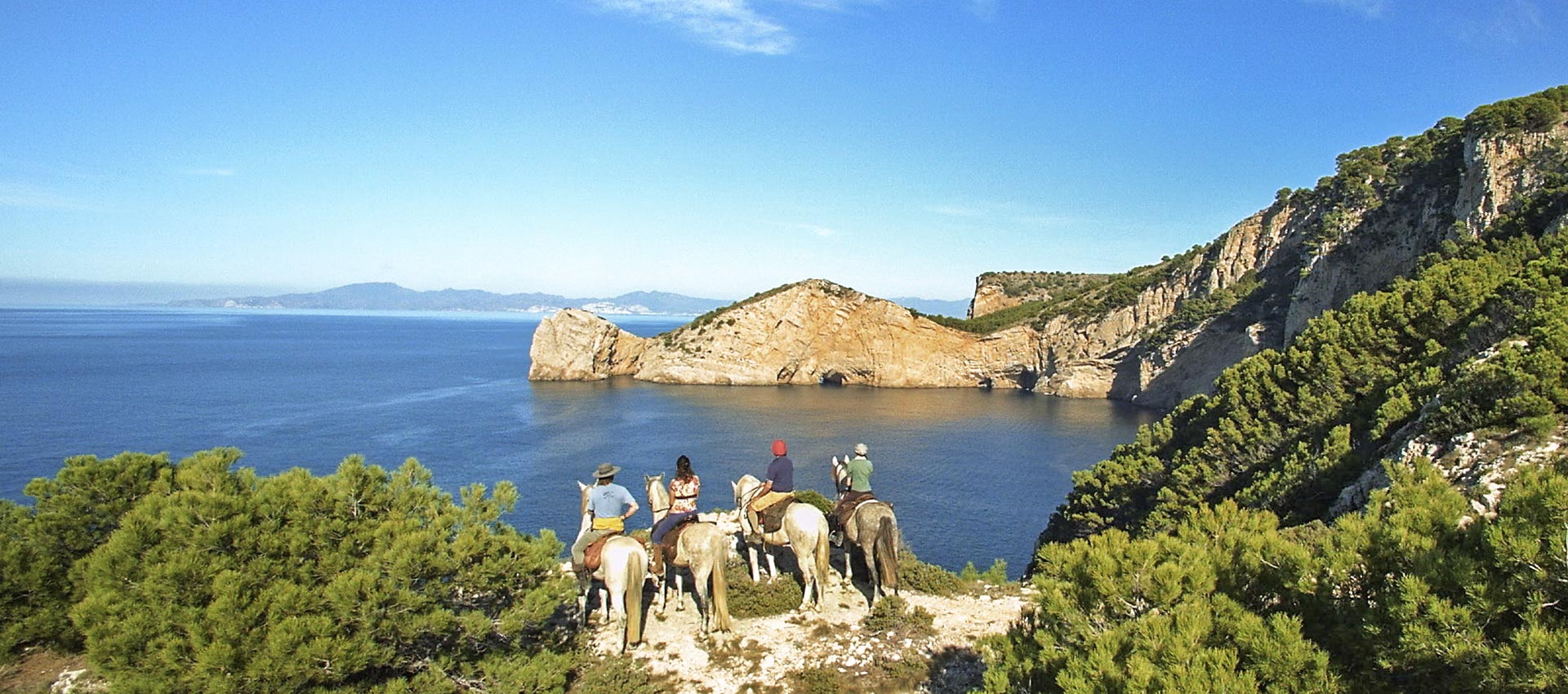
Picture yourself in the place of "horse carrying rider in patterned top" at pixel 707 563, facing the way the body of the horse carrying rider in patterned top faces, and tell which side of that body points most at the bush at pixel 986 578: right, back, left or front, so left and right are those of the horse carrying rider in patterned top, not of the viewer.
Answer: right

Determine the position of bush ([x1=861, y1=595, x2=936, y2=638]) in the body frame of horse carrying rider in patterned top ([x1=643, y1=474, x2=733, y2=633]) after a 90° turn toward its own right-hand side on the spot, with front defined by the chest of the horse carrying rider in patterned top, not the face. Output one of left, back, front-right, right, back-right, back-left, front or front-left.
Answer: front-right

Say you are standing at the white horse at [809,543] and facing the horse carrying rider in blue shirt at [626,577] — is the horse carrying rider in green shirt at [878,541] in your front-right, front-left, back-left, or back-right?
back-left

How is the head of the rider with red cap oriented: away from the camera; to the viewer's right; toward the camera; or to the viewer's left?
away from the camera

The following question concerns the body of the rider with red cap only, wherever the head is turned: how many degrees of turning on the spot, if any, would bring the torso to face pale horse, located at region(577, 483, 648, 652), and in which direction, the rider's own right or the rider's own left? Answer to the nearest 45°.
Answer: approximately 90° to the rider's own left

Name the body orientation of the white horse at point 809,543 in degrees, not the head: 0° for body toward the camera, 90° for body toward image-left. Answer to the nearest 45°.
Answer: approximately 135°

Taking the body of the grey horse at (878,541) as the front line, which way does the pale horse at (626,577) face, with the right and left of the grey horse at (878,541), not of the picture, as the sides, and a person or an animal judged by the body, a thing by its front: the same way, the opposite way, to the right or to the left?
the same way

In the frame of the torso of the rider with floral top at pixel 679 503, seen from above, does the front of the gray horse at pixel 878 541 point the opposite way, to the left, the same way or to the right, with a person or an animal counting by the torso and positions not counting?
the same way

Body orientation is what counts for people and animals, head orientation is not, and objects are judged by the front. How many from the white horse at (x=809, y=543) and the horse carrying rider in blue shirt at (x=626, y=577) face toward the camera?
0

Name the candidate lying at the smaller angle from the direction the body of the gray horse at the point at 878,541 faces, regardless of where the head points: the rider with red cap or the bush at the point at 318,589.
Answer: the rider with red cap

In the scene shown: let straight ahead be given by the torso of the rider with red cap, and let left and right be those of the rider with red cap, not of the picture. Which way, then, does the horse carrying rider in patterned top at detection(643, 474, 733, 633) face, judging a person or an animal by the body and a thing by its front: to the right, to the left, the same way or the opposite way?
the same way

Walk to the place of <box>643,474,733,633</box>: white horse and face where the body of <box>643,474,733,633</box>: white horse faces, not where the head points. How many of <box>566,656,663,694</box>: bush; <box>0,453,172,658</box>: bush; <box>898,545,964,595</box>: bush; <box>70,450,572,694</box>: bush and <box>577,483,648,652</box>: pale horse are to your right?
1

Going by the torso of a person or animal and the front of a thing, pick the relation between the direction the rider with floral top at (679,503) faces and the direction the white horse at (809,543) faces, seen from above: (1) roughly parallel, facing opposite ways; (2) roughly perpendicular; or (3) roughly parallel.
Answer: roughly parallel

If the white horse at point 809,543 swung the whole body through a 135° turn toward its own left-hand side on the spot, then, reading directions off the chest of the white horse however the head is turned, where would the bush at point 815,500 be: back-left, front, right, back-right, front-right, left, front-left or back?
back

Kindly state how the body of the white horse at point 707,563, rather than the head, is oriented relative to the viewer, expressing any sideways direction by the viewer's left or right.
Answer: facing away from the viewer and to the left of the viewer

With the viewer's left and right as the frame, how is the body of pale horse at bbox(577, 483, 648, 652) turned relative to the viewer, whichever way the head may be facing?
facing away from the viewer and to the left of the viewer
